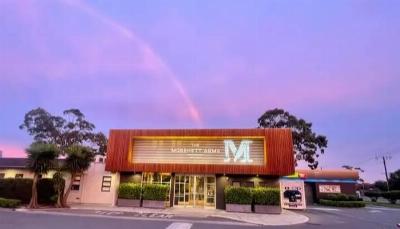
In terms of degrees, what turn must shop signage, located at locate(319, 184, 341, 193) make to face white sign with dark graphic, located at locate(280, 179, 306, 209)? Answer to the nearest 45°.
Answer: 0° — it already faces it

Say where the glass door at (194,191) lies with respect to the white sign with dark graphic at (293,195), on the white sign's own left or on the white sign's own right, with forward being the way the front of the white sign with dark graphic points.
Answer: on the white sign's own right

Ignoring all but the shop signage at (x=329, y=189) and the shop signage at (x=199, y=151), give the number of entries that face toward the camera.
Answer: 2

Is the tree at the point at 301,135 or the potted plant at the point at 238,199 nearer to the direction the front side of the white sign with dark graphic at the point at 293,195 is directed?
the potted plant

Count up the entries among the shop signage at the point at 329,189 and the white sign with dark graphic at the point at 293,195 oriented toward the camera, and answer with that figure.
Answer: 2

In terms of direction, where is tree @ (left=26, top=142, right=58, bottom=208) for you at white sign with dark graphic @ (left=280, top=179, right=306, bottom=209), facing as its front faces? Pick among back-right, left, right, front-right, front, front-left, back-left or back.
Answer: front-right

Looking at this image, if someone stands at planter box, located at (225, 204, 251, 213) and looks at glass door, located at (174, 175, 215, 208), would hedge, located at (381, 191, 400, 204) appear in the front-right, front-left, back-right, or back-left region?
back-right

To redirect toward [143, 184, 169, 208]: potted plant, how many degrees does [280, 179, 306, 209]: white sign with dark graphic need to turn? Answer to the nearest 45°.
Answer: approximately 45° to its right

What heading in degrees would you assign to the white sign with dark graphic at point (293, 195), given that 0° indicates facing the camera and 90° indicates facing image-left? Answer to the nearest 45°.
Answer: approximately 0°
